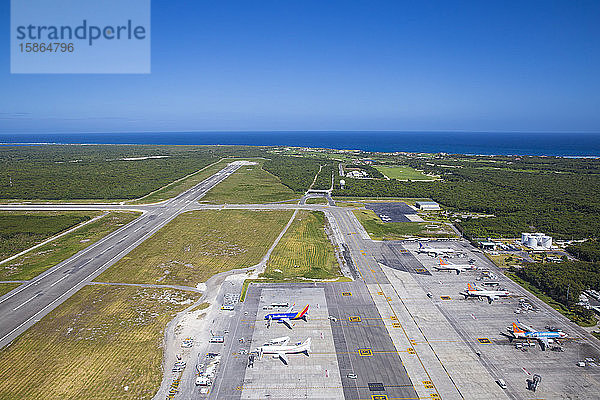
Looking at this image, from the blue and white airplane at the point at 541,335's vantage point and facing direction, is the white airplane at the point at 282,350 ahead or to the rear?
to the rear

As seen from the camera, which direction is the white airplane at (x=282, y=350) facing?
to the viewer's left

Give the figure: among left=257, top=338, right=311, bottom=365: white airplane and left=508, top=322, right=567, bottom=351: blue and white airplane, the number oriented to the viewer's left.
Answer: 1

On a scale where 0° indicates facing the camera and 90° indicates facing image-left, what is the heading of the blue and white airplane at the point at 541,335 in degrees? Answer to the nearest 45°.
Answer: approximately 270°

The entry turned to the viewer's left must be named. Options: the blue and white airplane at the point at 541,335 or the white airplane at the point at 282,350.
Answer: the white airplane

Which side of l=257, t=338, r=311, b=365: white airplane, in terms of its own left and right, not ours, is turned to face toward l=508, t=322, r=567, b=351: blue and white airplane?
back
